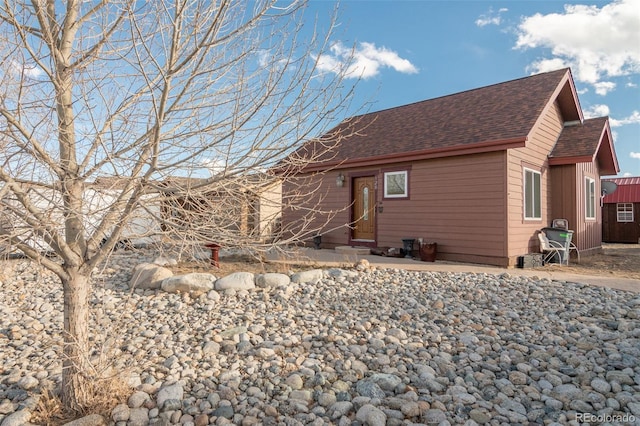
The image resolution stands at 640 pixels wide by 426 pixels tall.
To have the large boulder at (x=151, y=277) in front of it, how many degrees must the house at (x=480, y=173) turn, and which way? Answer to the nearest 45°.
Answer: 0° — it already faces it

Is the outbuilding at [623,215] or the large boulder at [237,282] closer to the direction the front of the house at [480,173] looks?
the large boulder

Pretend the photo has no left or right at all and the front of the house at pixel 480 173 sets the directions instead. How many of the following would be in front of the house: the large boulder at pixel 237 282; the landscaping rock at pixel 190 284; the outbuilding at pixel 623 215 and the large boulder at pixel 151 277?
3

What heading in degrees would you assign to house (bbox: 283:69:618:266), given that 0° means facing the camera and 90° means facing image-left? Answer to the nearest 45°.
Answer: approximately 45°

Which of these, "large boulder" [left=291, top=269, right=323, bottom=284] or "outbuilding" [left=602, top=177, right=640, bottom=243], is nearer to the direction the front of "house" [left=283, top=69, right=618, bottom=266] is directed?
the large boulder

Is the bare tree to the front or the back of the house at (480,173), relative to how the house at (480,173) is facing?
to the front

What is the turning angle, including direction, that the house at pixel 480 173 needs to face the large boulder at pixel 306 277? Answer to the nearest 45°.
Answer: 0° — it already faces it
